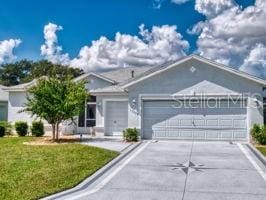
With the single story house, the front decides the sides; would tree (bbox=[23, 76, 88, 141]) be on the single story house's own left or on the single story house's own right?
on the single story house's own right

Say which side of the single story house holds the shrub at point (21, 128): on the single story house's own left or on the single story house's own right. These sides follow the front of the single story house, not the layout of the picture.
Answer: on the single story house's own right

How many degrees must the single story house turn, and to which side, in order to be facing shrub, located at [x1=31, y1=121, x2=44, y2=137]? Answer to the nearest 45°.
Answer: approximately 90° to its right

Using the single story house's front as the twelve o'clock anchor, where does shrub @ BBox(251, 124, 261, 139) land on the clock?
The shrub is roughly at 10 o'clock from the single story house.

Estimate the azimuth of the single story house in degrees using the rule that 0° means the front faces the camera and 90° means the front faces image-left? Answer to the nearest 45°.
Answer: approximately 0°
